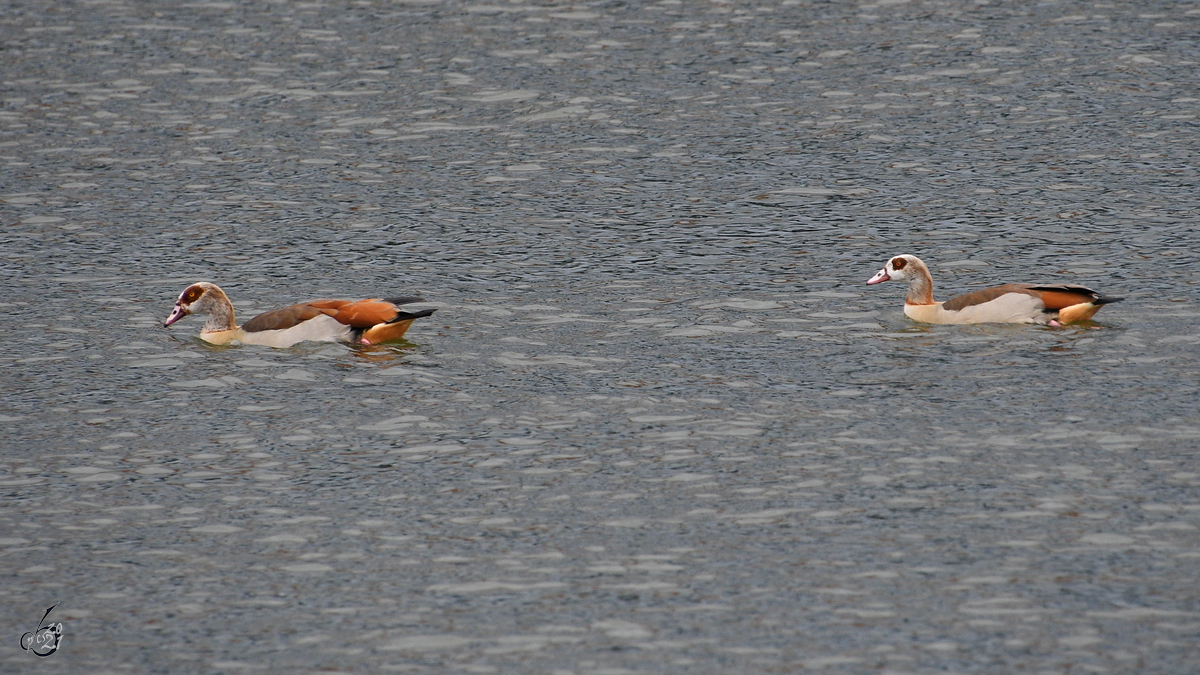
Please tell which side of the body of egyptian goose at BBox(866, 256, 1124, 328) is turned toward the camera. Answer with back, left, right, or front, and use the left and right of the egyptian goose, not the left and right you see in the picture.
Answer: left

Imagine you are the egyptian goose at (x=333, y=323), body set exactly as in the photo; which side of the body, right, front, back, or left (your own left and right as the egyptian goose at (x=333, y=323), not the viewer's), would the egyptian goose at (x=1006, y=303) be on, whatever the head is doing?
back

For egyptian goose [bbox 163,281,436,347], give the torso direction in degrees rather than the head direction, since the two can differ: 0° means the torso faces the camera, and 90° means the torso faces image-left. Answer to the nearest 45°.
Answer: approximately 90°

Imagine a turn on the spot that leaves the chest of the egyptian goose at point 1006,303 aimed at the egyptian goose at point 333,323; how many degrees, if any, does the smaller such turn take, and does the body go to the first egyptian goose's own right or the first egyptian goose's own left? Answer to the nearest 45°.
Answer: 0° — it already faces it

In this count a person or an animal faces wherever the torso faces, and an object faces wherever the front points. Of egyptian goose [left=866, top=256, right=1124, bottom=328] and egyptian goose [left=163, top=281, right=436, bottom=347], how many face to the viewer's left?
2
